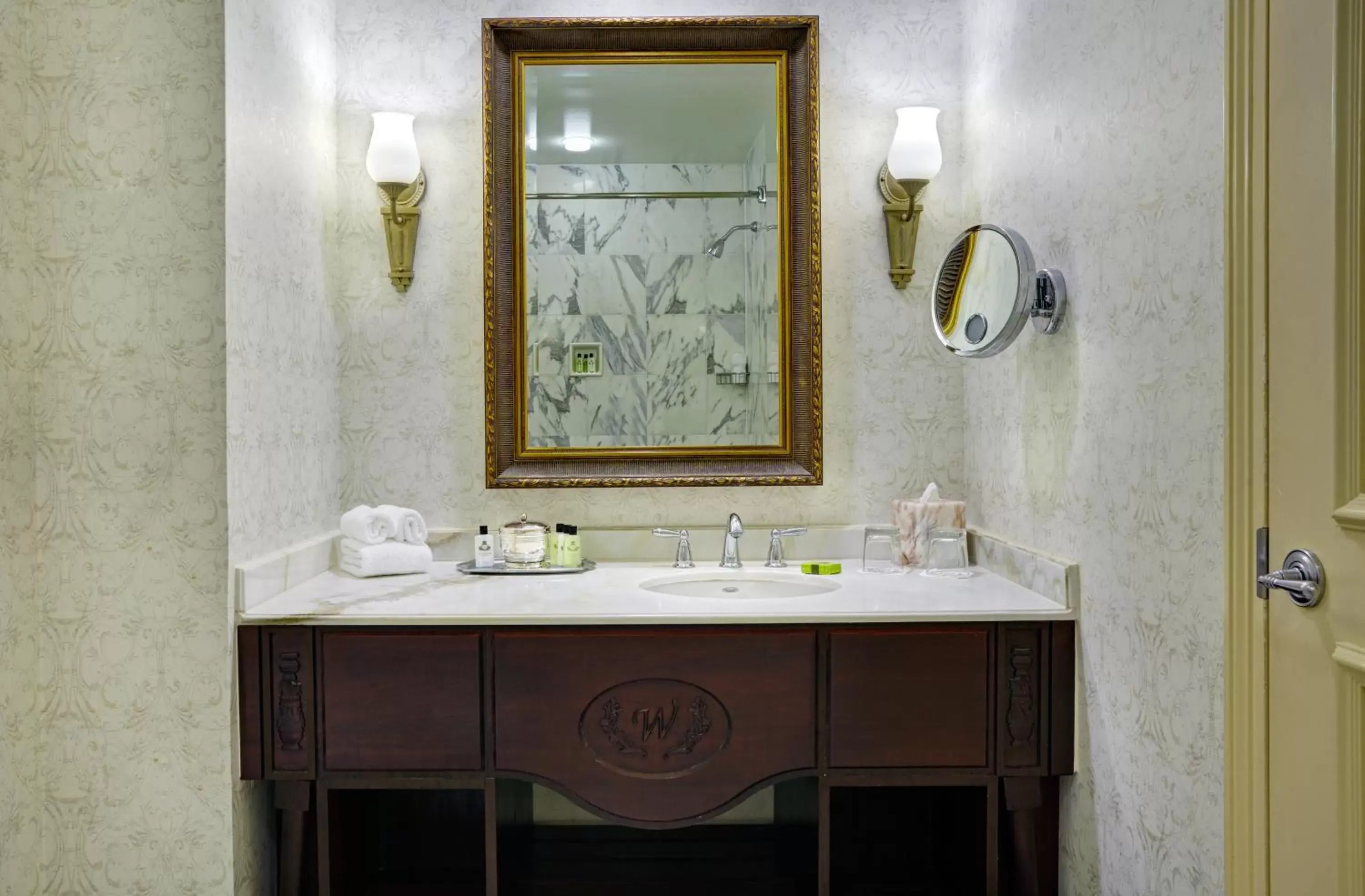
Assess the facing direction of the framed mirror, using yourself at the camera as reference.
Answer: facing the viewer

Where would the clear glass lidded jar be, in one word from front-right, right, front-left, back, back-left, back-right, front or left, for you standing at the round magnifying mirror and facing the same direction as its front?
front-right

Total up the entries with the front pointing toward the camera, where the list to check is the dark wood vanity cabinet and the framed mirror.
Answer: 2

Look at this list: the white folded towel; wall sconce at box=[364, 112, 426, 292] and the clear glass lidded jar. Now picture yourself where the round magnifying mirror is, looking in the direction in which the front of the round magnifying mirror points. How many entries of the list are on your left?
0

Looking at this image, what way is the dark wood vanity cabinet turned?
toward the camera

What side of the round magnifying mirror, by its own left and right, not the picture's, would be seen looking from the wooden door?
left

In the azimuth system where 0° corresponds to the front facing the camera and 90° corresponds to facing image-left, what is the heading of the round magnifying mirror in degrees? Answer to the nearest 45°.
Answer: approximately 45°
